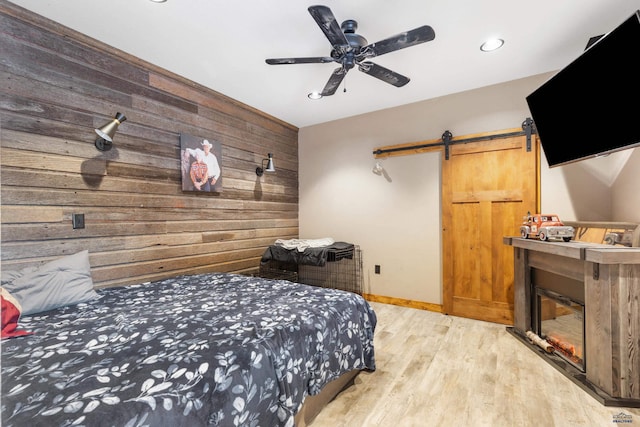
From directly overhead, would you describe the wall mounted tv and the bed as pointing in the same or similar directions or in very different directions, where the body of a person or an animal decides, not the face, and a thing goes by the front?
very different directions

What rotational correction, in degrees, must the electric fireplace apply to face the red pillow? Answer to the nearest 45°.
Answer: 0° — it already faces it

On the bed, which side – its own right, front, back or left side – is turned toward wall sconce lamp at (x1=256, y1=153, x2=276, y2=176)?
left

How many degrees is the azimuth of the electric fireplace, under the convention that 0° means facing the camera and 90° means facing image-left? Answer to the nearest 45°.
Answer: approximately 45°

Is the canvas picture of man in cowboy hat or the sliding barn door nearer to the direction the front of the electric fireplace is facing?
the canvas picture of man in cowboy hat

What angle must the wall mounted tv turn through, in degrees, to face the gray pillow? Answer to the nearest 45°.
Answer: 0° — it already faces it

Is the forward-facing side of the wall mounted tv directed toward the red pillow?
yes

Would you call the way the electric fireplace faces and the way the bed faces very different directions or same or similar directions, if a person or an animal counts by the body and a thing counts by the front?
very different directions
